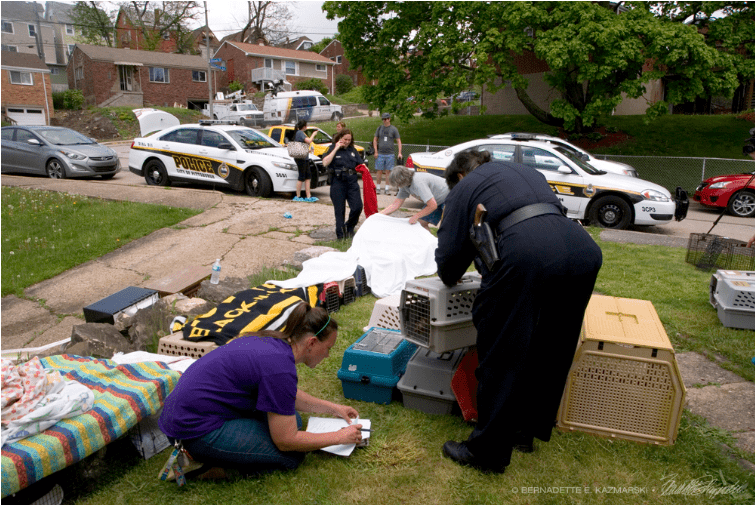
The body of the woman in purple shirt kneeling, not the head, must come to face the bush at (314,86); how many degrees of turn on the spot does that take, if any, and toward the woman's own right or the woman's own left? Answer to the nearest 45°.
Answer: approximately 90° to the woman's own left

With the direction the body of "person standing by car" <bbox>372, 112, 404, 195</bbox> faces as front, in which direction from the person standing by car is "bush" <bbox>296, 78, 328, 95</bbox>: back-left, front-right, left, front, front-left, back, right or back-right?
back

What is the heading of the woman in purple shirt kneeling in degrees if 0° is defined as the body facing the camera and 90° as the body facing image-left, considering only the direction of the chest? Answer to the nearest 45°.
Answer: approximately 270°

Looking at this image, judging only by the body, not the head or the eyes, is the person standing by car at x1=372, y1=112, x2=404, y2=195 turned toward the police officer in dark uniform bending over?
yes

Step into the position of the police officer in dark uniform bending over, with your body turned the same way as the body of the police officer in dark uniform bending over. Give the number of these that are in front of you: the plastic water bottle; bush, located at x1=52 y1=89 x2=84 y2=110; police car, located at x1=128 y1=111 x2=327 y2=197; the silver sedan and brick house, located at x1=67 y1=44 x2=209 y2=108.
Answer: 5

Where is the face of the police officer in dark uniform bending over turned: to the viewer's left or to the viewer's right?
to the viewer's left

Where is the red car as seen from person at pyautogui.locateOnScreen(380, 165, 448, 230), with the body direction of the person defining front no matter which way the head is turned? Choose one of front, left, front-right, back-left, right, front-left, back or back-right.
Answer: back

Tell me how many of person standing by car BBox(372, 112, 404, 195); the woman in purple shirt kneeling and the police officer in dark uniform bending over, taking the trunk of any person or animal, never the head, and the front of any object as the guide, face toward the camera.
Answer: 1

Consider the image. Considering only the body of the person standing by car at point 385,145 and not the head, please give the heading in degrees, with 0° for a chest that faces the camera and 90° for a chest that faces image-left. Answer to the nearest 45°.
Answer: approximately 0°

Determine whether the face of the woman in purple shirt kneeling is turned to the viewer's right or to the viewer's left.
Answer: to the viewer's right

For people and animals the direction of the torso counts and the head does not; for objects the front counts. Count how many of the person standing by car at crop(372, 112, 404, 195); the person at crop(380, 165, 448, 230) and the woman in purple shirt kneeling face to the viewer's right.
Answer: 1

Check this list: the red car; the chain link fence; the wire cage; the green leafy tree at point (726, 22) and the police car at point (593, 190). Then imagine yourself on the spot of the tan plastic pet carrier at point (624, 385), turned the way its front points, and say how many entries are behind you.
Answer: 5

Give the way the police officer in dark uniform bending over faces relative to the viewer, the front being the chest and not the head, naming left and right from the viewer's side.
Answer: facing away from the viewer and to the left of the viewer

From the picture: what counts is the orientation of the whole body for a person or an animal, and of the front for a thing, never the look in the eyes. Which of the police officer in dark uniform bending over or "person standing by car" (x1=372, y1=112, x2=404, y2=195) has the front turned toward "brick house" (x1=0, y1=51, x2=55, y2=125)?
the police officer in dark uniform bending over
